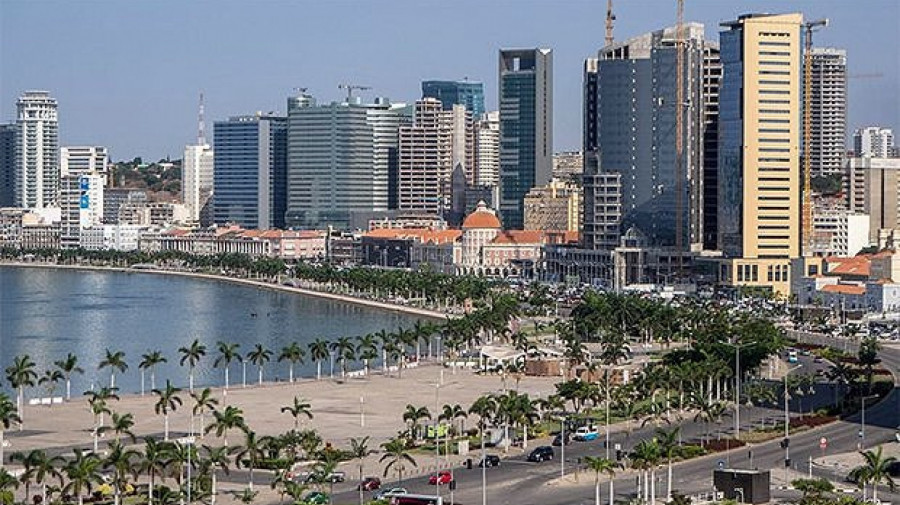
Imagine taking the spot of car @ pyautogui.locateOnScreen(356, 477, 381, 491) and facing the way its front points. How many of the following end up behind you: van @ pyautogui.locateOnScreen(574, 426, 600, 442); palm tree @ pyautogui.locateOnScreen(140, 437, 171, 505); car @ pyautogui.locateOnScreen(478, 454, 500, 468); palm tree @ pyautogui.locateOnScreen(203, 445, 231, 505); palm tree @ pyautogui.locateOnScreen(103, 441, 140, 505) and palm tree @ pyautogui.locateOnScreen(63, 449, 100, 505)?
2

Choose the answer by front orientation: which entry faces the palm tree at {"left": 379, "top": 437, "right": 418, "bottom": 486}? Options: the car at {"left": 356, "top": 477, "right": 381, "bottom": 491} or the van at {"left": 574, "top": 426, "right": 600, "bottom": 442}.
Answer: the van at {"left": 574, "top": 426, "right": 600, "bottom": 442}

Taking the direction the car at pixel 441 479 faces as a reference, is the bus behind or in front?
in front

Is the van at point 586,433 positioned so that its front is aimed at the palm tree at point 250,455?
yes

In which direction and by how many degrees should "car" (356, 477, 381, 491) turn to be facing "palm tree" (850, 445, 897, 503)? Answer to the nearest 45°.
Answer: approximately 135° to its left

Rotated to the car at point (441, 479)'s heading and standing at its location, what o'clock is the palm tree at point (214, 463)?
The palm tree is roughly at 1 o'clock from the car.

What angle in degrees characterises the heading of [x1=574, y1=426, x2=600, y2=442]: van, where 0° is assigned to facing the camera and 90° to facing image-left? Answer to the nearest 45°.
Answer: approximately 45°
